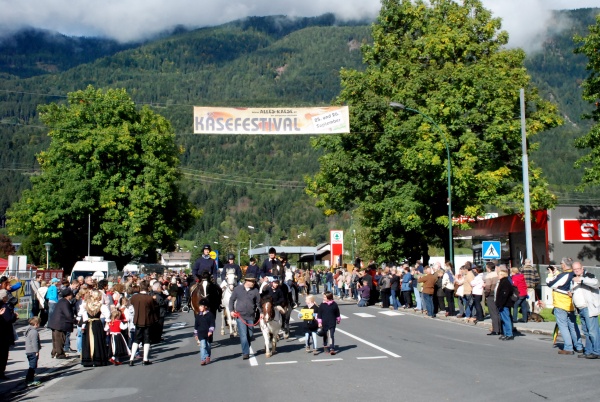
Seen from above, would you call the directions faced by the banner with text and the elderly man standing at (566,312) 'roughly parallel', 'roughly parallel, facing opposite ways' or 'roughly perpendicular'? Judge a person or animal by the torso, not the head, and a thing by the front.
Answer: roughly perpendicular

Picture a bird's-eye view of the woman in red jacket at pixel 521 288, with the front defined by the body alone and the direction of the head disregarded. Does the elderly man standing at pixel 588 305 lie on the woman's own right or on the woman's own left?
on the woman's own left

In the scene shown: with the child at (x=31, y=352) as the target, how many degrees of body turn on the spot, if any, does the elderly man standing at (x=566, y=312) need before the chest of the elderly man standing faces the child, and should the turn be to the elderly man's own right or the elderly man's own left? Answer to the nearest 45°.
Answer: approximately 45° to the elderly man's own left

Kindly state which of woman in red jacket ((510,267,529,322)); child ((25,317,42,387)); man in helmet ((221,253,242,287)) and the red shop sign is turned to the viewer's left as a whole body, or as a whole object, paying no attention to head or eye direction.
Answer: the woman in red jacket
